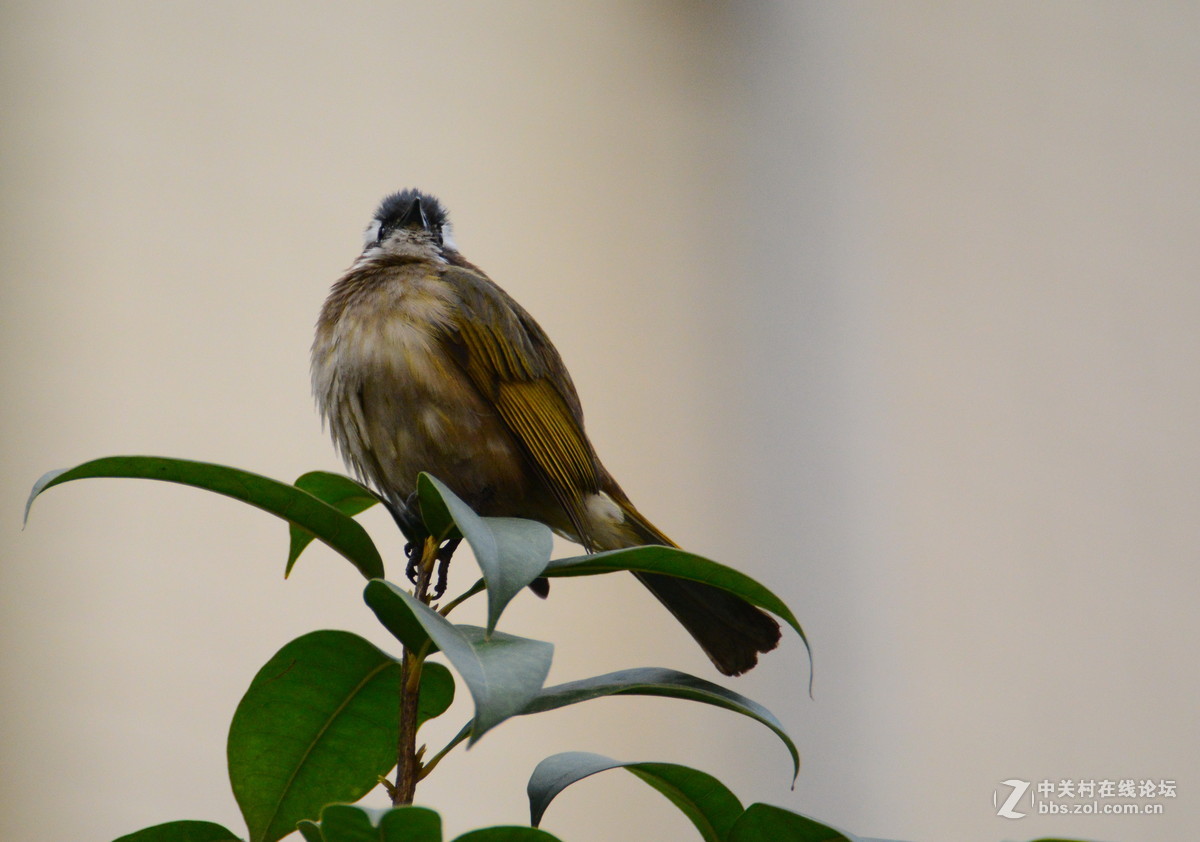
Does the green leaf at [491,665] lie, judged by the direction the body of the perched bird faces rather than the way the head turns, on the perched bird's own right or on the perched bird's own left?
on the perched bird's own left

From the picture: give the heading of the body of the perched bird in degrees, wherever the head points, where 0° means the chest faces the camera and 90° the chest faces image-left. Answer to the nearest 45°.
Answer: approximately 45°
